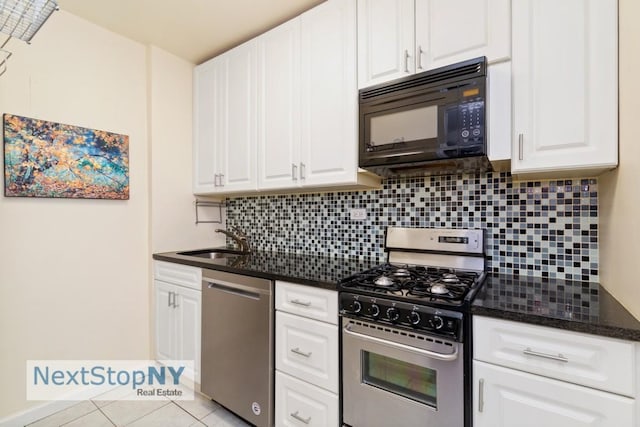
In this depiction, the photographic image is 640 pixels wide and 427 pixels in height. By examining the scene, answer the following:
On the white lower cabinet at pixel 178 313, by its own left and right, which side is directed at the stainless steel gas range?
left

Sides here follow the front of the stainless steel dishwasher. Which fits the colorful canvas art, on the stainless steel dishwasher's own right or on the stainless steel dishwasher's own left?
on the stainless steel dishwasher's own right

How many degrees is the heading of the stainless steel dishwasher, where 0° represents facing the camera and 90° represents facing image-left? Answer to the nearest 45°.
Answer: approximately 45°

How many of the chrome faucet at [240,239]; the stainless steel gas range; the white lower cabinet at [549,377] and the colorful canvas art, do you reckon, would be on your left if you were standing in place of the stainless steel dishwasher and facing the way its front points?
2

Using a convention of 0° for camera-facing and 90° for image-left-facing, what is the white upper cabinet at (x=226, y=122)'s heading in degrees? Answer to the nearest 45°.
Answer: approximately 45°

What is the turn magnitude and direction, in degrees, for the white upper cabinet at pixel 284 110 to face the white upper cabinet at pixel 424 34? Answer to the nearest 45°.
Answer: approximately 90° to its left

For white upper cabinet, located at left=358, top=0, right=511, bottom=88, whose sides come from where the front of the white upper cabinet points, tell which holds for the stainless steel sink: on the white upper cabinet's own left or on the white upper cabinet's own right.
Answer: on the white upper cabinet's own right

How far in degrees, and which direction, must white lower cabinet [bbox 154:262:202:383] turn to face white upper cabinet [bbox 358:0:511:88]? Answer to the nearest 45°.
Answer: approximately 90° to its left
